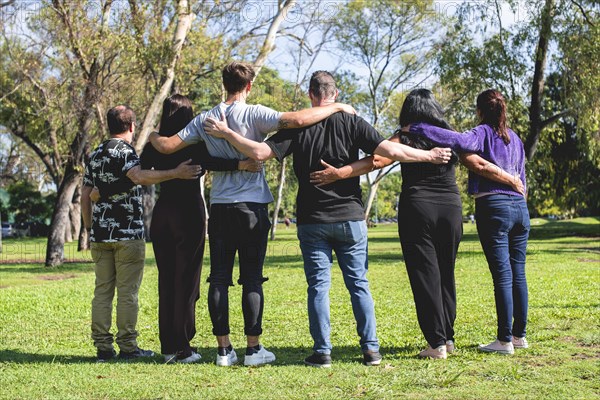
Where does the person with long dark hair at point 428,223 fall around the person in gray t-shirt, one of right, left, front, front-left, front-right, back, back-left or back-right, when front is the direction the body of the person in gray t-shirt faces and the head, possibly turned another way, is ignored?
right

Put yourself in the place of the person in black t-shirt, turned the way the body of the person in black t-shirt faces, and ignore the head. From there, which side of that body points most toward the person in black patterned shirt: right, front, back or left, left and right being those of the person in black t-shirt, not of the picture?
left

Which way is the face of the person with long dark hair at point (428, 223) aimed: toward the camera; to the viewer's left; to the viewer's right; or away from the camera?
away from the camera

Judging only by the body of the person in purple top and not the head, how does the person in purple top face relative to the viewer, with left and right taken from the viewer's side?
facing away from the viewer and to the left of the viewer

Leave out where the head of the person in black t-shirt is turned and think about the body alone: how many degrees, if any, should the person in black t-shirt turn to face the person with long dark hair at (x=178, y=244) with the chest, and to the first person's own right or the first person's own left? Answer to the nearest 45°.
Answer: approximately 90° to the first person's own left

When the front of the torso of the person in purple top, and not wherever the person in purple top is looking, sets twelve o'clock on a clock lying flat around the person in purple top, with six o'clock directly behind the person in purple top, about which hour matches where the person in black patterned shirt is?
The person in black patterned shirt is roughly at 10 o'clock from the person in purple top.

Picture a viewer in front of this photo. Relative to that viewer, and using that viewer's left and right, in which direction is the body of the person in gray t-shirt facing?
facing away from the viewer

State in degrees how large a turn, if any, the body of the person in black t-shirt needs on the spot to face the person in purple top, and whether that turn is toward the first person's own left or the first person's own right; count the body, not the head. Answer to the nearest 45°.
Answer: approximately 90° to the first person's own right

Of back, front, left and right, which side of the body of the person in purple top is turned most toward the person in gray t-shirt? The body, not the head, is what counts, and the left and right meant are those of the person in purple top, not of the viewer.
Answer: left

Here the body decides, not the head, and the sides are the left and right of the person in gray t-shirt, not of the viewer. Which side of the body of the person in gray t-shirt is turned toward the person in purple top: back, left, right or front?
right

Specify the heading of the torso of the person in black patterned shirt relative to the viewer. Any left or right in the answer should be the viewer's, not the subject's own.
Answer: facing away from the viewer and to the right of the viewer

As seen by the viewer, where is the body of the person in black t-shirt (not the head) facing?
away from the camera

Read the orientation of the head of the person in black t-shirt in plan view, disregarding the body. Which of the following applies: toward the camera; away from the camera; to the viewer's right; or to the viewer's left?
away from the camera
